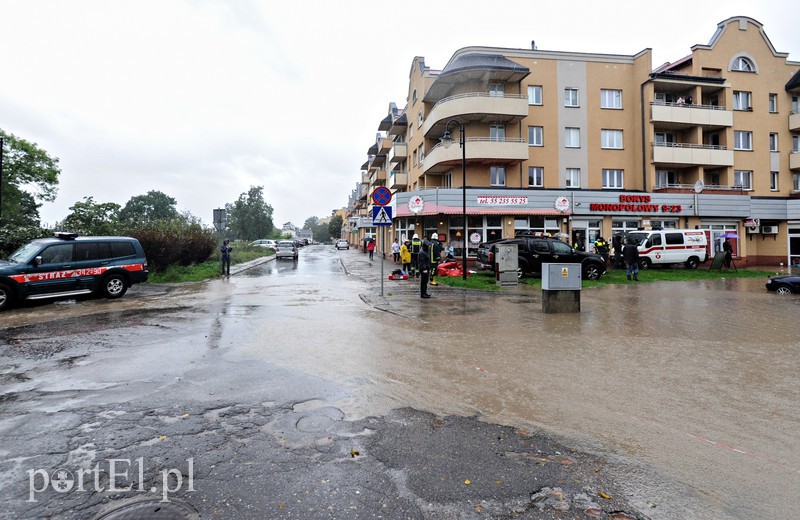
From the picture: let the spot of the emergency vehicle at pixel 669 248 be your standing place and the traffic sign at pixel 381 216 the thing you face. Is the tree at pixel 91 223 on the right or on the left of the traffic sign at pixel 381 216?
right

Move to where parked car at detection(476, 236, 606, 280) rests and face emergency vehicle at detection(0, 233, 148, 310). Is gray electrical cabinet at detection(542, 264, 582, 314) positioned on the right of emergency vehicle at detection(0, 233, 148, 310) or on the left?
left

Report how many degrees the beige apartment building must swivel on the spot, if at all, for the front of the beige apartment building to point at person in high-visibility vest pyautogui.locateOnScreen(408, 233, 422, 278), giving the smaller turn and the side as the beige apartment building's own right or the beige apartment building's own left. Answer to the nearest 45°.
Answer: approximately 45° to the beige apartment building's own right

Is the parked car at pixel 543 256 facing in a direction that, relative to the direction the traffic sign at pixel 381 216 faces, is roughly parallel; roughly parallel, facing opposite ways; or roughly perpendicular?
roughly perpendicular

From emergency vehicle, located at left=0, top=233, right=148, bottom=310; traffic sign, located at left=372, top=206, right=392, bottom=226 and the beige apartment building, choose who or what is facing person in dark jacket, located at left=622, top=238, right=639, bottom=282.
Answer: the beige apartment building

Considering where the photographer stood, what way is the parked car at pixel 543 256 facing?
facing to the right of the viewer
